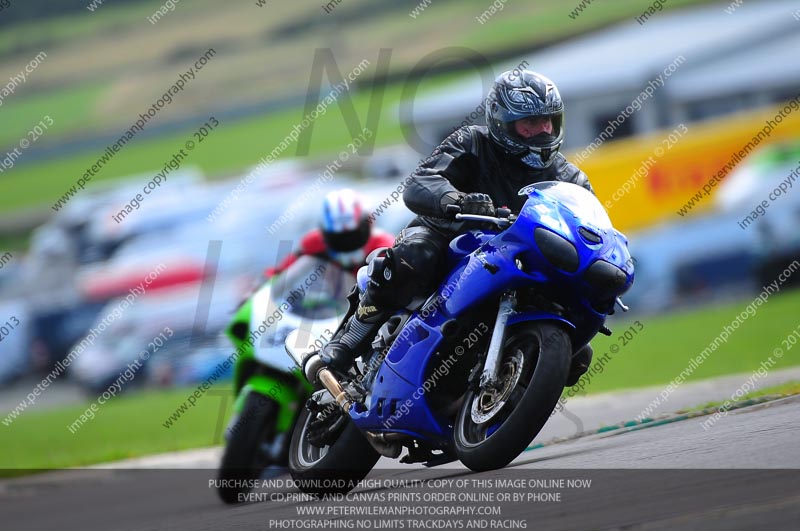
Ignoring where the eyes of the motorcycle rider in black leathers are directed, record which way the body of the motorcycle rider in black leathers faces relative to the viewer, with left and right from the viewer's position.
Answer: facing the viewer and to the right of the viewer

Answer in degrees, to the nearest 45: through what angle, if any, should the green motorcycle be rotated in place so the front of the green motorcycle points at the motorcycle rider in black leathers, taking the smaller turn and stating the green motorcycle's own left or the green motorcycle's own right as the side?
approximately 45° to the green motorcycle's own left

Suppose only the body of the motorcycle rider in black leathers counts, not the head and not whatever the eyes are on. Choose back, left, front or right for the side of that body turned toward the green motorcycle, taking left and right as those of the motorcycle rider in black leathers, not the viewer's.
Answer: back

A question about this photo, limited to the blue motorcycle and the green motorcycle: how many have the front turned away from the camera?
0

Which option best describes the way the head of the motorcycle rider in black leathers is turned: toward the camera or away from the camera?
toward the camera

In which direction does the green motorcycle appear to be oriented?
toward the camera

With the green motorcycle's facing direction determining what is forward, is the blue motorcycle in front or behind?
in front

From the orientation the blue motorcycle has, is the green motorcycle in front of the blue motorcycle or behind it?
behind
